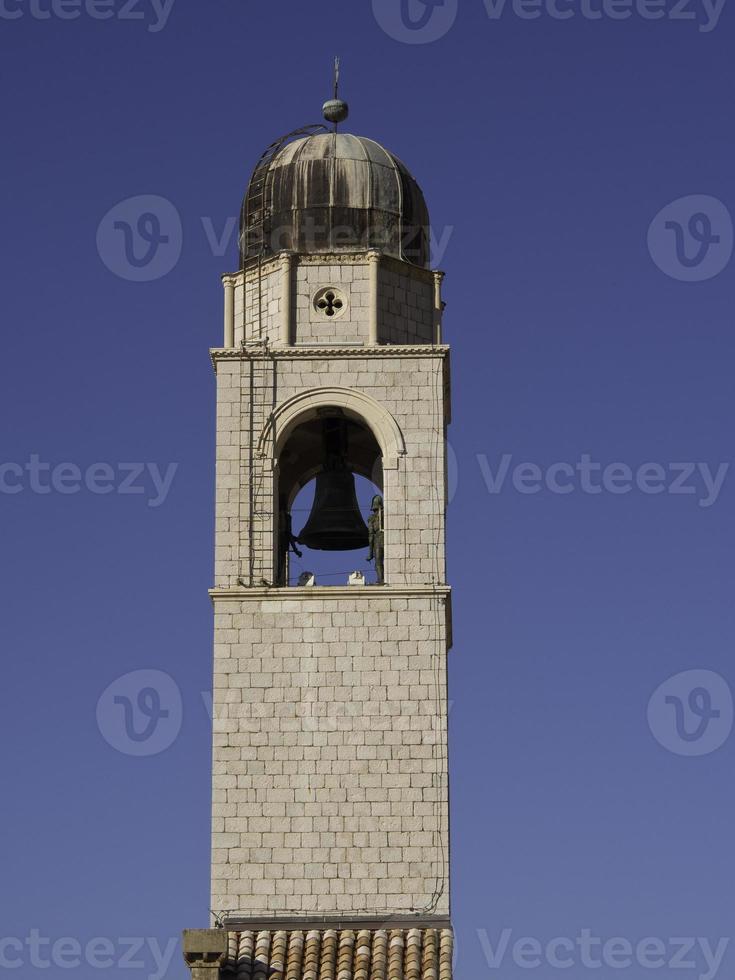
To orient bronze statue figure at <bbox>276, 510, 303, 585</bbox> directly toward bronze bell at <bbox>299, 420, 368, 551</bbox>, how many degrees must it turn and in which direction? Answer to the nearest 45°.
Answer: approximately 45° to its left

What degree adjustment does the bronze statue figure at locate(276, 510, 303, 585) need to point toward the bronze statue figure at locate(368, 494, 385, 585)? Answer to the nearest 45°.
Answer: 0° — it already faces it

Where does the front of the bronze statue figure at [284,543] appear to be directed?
to the viewer's right
